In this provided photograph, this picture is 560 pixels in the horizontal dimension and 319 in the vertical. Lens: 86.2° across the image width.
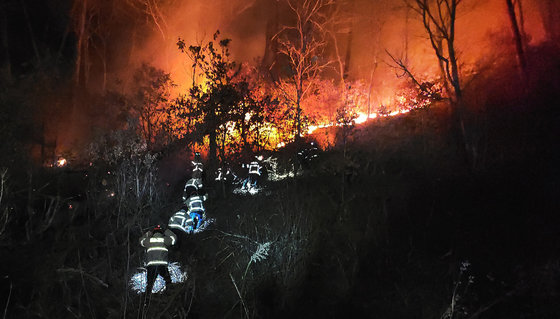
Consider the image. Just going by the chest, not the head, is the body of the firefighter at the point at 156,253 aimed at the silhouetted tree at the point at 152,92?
yes

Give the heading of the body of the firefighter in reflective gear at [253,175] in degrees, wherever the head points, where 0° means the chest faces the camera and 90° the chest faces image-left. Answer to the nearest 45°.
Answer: approximately 180°

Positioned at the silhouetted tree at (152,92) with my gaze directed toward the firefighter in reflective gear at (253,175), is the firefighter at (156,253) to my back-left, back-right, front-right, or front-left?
front-right

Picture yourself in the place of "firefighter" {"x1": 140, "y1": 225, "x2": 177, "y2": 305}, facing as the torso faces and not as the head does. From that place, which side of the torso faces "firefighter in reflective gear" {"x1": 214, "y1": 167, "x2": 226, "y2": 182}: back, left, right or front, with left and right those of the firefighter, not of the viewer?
front

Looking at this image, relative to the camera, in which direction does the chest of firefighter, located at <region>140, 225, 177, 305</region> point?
away from the camera

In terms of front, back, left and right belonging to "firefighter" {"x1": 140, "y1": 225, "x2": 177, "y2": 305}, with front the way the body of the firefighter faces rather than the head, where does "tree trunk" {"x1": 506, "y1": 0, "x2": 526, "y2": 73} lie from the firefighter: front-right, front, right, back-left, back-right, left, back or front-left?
right

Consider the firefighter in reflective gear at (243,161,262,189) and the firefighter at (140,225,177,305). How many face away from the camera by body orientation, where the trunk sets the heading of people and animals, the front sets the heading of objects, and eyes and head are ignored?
2

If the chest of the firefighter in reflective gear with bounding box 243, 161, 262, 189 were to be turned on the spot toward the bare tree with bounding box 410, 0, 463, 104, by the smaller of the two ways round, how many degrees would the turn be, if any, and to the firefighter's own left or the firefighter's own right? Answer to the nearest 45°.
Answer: approximately 90° to the firefighter's own right

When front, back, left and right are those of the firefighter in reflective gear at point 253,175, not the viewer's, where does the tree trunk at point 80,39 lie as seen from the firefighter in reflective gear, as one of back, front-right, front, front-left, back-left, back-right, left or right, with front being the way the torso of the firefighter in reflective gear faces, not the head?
front-left

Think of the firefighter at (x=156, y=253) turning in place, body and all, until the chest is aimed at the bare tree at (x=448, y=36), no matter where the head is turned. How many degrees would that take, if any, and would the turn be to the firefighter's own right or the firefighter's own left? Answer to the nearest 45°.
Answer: approximately 90° to the firefighter's own right

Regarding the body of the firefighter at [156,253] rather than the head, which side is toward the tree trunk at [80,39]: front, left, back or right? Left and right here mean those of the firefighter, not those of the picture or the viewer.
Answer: front
